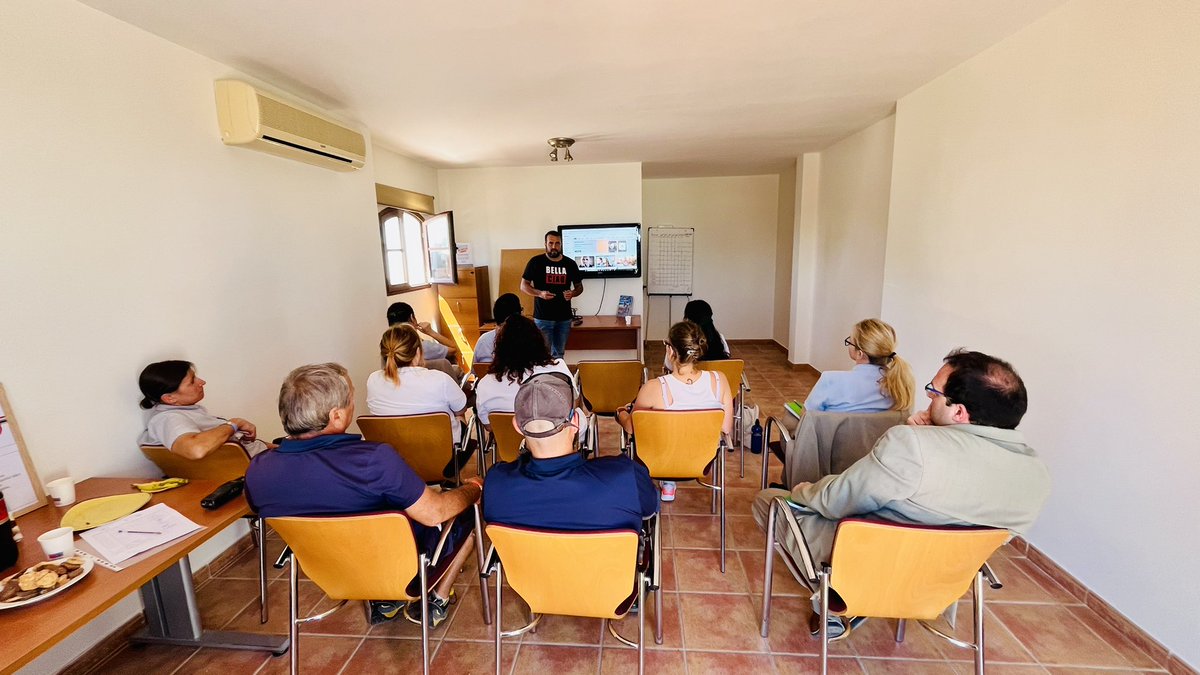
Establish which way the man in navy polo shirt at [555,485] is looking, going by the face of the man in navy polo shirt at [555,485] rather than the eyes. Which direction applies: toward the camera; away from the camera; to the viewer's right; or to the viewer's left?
away from the camera

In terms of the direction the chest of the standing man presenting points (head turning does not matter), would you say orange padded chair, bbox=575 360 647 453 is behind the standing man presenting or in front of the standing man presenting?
in front

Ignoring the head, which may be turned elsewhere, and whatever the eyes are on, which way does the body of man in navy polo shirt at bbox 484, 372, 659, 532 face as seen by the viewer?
away from the camera

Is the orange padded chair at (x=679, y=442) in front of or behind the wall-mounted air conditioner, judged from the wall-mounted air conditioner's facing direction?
in front

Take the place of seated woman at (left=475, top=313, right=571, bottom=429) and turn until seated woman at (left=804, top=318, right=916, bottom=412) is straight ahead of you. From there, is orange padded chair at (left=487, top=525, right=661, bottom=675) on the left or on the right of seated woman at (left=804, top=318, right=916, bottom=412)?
right

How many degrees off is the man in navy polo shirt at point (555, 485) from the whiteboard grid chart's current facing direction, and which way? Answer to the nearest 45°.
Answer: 0° — it already faces them

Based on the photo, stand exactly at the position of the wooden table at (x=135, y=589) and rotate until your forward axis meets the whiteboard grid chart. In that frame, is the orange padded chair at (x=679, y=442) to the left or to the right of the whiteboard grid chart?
right

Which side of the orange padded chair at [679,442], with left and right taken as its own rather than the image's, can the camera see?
back

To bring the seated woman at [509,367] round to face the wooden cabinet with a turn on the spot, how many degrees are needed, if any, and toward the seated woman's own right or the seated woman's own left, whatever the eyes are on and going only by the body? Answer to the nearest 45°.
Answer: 0° — they already face it

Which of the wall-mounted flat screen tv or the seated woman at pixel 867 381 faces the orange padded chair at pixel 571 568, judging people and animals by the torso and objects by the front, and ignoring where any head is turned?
the wall-mounted flat screen tv

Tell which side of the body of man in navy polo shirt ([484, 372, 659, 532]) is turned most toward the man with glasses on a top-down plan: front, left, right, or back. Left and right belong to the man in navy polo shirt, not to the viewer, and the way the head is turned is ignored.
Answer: right

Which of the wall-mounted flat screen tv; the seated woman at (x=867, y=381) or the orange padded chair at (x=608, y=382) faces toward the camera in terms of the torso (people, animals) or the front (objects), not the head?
the wall-mounted flat screen tv

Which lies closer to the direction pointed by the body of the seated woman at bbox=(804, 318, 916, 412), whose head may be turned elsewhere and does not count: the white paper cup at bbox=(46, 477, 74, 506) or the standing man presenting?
the standing man presenting

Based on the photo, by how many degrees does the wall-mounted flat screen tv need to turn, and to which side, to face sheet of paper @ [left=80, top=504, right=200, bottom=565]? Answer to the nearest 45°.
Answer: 0° — it already faces it

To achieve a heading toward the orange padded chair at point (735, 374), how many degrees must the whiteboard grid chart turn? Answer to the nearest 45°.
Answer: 0° — it already faces it

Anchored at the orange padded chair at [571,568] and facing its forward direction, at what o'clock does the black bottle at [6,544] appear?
The black bottle is roughly at 9 o'clock from the orange padded chair.

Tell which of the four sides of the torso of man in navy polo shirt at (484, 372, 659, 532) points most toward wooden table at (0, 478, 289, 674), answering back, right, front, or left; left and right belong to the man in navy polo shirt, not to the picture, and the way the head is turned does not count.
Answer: left

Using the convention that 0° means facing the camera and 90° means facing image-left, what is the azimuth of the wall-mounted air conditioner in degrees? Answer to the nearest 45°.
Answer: approximately 315°

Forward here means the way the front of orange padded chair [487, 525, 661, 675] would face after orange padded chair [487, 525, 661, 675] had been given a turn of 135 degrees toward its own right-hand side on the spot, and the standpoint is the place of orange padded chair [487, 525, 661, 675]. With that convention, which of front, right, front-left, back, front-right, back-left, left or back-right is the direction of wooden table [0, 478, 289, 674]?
back-right
